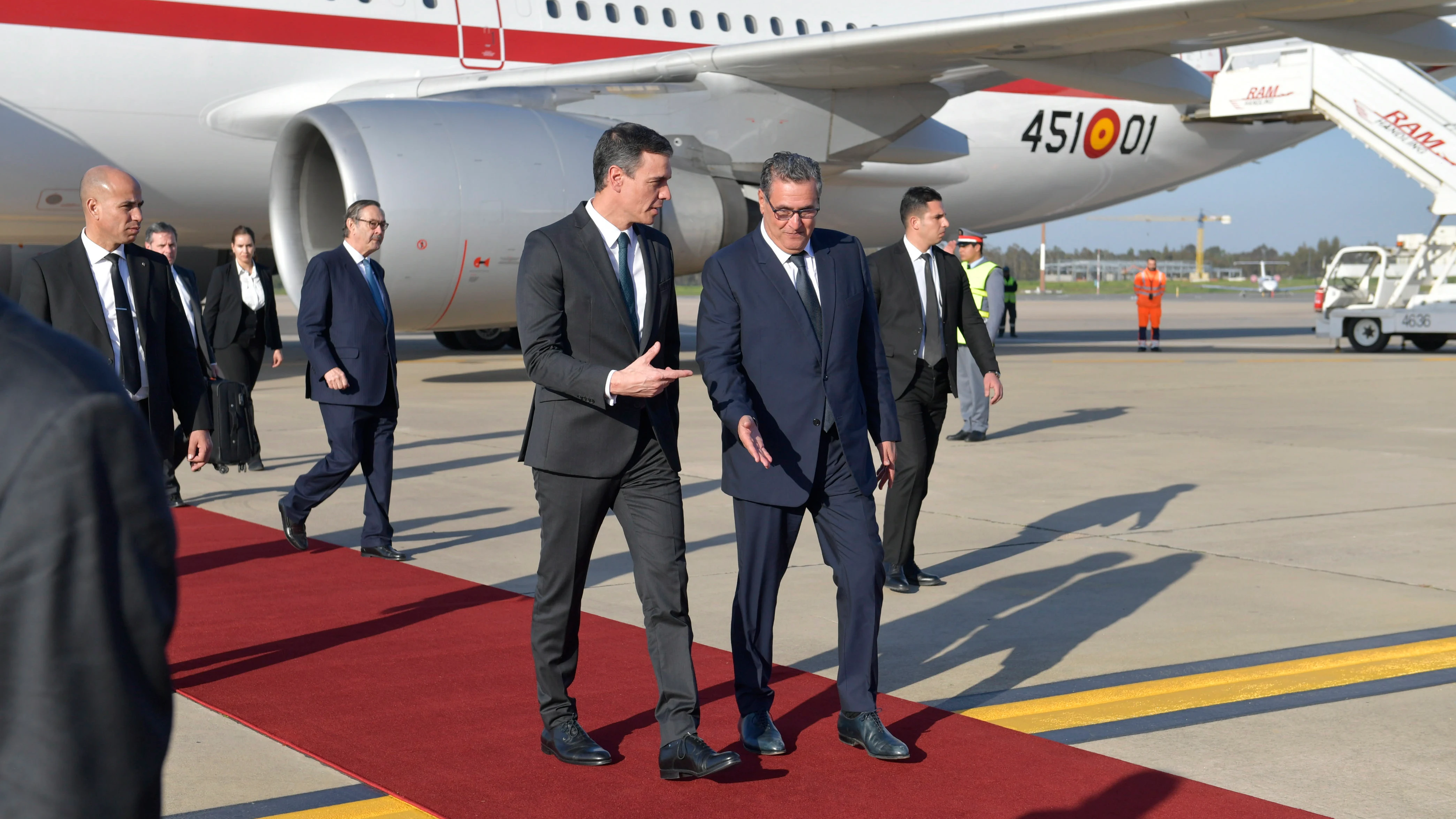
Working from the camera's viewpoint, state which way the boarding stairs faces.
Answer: facing to the left of the viewer

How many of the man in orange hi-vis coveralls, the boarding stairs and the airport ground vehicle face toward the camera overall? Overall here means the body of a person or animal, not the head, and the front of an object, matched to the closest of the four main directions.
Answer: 1

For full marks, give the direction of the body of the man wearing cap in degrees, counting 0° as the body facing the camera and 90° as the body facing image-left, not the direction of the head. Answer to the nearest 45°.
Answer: approximately 45°

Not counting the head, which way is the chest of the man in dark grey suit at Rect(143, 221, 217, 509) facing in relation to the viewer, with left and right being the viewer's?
facing the viewer and to the right of the viewer

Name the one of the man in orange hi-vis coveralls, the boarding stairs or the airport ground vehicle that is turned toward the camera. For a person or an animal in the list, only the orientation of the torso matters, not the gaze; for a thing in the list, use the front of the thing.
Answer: the man in orange hi-vis coveralls

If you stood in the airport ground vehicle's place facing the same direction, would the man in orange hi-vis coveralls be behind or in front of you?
in front

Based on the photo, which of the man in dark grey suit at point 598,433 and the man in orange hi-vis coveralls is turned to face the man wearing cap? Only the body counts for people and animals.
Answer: the man in orange hi-vis coveralls

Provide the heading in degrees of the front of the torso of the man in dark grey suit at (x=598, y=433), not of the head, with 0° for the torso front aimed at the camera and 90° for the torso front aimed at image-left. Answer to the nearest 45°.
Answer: approximately 315°

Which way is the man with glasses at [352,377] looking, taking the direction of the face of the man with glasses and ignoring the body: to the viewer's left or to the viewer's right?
to the viewer's right

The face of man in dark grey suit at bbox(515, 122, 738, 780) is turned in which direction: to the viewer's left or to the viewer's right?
to the viewer's right

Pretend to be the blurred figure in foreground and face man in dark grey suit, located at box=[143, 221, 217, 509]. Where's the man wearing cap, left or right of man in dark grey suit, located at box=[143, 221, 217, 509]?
right

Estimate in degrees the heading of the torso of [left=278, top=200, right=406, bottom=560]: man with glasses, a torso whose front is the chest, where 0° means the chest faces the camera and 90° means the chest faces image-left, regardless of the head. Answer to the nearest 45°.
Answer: approximately 315°

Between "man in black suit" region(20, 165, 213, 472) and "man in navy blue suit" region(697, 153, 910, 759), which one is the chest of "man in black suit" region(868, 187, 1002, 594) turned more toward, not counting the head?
the man in navy blue suit

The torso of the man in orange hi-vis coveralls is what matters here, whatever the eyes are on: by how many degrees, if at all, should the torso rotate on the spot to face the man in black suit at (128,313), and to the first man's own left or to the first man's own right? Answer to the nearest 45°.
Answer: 0° — they already face them
